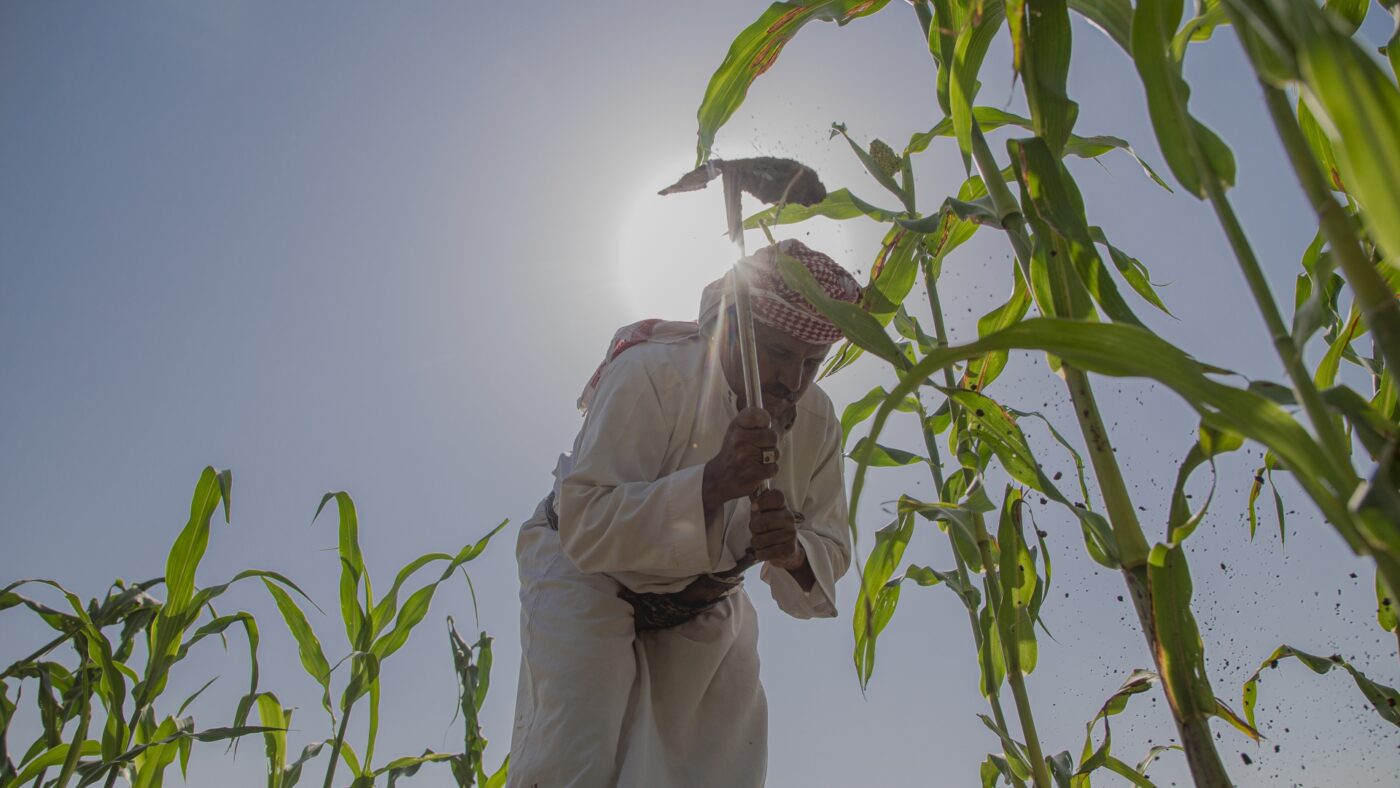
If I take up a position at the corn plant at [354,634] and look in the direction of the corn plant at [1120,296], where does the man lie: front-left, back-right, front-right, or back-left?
front-left

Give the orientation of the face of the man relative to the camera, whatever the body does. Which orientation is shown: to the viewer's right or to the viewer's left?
to the viewer's right

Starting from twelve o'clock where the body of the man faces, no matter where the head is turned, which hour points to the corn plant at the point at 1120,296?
The corn plant is roughly at 1 o'clock from the man.

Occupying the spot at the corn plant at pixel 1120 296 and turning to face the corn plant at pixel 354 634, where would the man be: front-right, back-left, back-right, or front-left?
front-right

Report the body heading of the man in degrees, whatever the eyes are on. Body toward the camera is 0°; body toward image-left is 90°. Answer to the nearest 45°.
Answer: approximately 315°

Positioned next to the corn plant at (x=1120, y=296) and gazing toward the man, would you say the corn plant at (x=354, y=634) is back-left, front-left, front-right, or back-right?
front-left
